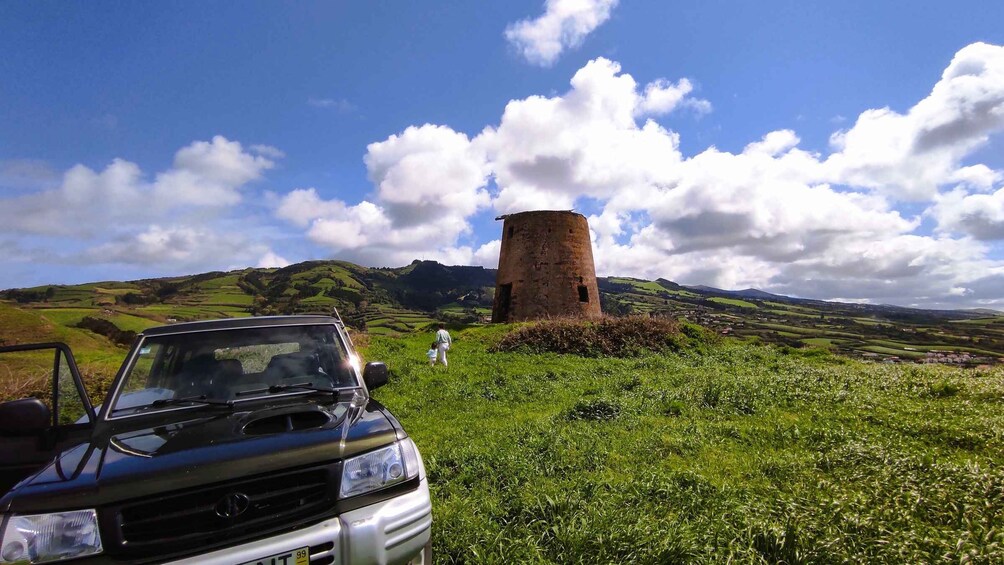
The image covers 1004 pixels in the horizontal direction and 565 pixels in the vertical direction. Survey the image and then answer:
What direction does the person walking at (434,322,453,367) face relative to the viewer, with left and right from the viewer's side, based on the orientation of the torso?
facing away from the viewer

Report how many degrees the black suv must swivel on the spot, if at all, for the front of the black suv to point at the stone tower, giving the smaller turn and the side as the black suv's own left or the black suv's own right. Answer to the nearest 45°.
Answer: approximately 135° to the black suv's own left

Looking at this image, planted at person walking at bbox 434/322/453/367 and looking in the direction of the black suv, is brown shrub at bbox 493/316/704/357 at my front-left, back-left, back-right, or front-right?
back-left

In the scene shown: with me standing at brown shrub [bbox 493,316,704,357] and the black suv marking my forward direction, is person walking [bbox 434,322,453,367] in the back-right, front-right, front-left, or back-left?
front-right

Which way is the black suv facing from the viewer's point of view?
toward the camera

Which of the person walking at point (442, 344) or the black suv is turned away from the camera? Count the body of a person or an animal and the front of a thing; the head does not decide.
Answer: the person walking

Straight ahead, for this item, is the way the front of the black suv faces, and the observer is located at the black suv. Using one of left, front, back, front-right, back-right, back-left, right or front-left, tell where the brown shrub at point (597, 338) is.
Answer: back-left

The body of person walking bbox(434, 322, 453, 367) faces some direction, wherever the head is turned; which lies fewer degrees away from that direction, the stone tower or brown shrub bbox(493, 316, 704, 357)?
the stone tower

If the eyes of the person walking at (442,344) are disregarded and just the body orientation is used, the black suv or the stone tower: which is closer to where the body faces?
the stone tower

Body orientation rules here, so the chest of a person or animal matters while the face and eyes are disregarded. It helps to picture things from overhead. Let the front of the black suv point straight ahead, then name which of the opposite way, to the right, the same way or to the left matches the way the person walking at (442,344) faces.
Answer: the opposite way

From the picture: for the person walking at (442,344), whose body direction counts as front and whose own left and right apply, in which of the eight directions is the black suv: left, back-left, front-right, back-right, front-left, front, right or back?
back

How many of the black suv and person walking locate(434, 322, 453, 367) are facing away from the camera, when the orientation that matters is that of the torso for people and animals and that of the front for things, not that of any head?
1
